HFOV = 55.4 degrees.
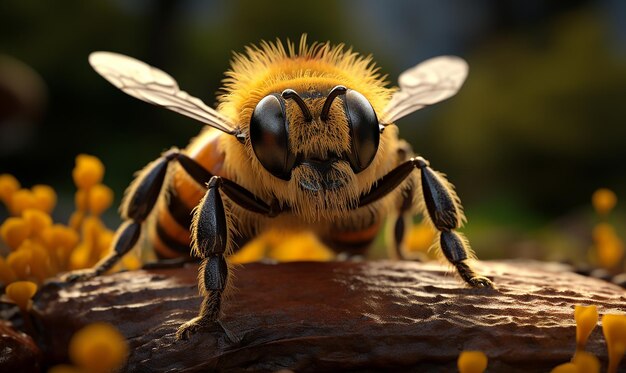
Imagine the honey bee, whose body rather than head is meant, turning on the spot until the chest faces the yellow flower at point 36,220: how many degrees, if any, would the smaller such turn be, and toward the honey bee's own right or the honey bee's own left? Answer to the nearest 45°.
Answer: approximately 90° to the honey bee's own right

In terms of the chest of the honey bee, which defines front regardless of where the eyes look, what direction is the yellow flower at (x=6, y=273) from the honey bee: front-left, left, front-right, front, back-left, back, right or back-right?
right

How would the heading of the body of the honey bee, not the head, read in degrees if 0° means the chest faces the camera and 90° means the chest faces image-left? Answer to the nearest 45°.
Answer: approximately 0°

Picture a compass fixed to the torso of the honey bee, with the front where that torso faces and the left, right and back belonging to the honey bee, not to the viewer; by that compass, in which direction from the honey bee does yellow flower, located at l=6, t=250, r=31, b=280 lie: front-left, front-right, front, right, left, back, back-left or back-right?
right

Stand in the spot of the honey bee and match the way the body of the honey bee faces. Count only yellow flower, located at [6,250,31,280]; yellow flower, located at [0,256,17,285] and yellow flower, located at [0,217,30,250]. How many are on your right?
3

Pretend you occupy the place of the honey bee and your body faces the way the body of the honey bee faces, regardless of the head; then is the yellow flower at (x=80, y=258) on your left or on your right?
on your right

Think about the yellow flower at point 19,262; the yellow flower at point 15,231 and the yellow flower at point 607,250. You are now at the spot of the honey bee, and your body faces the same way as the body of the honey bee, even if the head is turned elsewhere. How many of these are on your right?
2

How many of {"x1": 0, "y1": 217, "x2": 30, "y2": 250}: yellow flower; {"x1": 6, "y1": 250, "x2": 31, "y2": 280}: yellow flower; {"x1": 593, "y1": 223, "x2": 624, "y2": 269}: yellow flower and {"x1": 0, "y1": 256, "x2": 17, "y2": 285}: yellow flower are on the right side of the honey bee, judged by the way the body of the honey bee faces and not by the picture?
3

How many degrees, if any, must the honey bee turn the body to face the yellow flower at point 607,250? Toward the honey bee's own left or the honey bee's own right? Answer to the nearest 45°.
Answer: approximately 135° to the honey bee's own left

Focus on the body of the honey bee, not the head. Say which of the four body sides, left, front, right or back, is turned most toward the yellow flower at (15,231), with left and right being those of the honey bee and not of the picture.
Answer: right

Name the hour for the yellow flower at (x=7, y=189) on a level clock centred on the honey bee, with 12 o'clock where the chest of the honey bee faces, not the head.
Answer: The yellow flower is roughly at 4 o'clock from the honey bee.

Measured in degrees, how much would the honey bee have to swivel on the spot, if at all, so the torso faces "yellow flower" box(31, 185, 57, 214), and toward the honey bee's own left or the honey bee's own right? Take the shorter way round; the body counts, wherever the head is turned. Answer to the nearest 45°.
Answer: approximately 135° to the honey bee's own right
